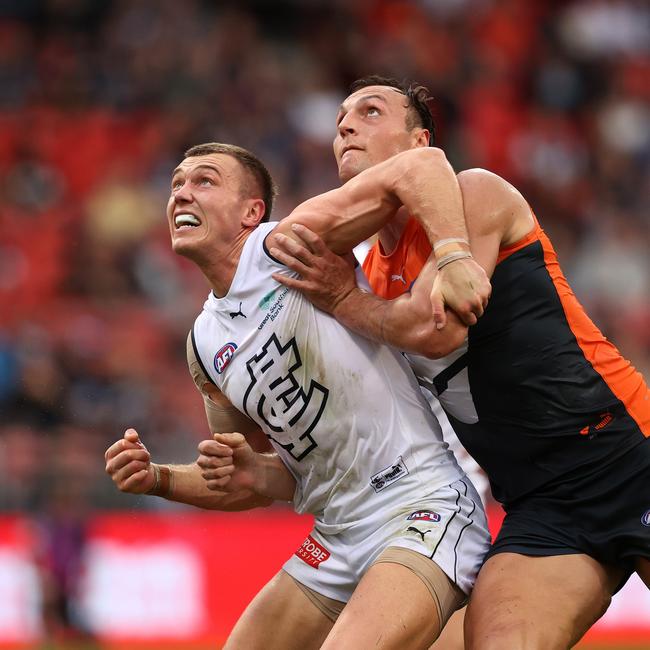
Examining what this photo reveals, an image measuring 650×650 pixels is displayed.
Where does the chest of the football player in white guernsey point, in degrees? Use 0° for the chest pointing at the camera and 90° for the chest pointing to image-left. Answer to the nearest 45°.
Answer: approximately 45°

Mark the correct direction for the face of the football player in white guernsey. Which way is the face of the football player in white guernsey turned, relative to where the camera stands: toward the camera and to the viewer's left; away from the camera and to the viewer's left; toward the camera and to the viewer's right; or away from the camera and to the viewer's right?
toward the camera and to the viewer's left
